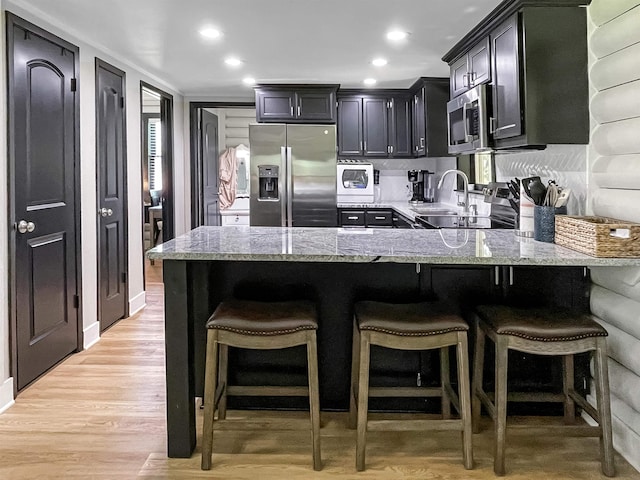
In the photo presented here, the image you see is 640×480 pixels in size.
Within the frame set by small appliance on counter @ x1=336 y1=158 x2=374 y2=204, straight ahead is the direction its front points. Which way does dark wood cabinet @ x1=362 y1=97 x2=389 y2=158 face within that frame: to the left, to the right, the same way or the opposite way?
the same way

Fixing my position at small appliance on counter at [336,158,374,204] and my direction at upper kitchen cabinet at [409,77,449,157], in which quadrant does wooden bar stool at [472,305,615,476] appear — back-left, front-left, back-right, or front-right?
front-right

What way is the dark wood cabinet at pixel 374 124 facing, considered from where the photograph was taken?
facing the viewer

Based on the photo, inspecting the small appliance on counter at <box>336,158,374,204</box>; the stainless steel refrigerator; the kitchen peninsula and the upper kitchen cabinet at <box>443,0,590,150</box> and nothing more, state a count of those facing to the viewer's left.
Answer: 1

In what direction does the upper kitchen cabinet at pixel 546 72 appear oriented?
to the viewer's left

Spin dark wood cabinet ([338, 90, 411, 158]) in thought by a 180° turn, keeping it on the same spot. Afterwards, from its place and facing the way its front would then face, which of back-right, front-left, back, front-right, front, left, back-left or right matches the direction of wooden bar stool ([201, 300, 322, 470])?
back

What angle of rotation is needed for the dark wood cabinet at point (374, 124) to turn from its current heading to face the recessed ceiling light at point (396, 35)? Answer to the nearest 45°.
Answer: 0° — it already faces it

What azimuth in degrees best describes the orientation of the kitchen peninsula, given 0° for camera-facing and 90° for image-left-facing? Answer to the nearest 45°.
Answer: approximately 0°

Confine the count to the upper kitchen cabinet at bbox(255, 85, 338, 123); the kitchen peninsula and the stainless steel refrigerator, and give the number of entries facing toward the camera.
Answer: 3

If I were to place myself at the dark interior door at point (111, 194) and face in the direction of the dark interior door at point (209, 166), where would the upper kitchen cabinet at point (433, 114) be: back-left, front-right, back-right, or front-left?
front-right

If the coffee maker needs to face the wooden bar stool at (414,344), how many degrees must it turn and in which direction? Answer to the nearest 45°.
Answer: approximately 45° to its left
